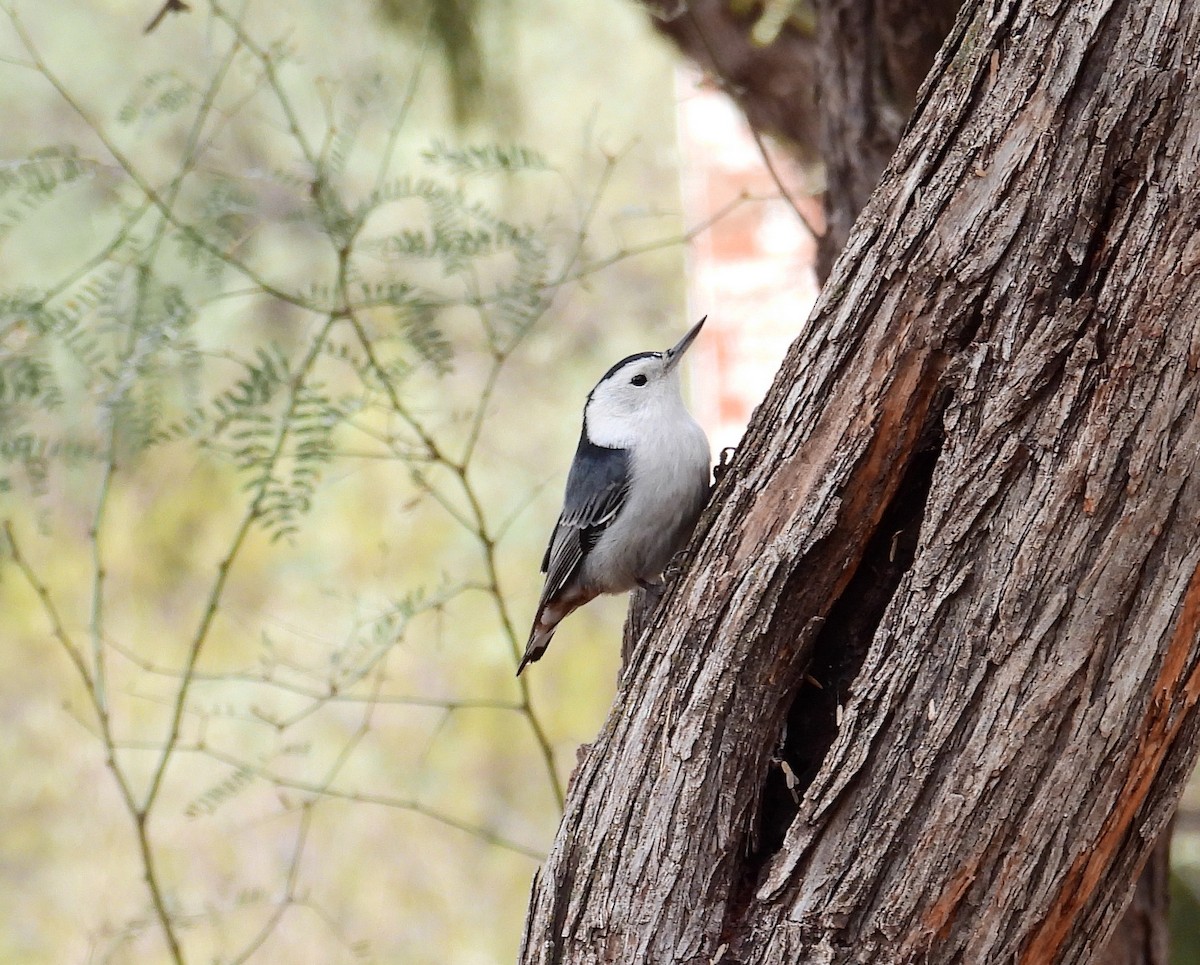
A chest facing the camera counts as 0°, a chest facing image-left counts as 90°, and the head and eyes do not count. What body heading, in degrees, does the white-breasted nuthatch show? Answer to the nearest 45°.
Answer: approximately 270°
